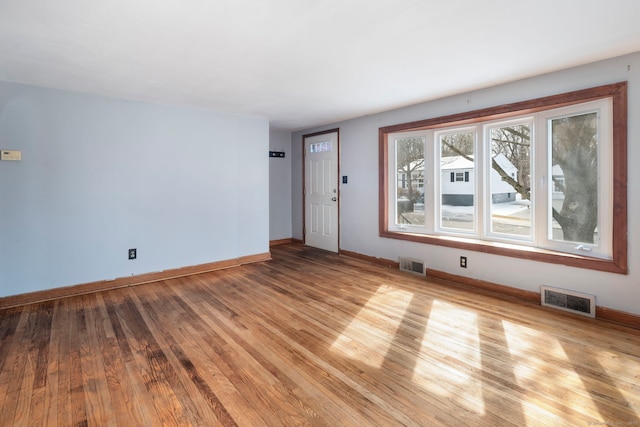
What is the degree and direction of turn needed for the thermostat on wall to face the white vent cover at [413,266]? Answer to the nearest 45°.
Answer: approximately 45° to its left

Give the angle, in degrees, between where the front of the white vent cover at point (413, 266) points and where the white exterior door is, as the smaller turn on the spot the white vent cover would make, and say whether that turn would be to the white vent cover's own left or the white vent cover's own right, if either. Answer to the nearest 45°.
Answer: approximately 90° to the white vent cover's own right

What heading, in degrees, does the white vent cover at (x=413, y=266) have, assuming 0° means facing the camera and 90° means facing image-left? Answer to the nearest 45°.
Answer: approximately 45°

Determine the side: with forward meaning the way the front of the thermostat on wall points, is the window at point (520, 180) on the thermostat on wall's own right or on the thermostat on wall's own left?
on the thermostat on wall's own left

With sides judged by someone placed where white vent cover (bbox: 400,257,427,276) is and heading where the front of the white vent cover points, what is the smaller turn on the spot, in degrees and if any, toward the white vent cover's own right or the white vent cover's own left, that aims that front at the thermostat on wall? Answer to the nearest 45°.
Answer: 0° — it already faces it

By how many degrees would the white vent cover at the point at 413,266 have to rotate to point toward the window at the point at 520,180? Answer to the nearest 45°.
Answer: approximately 90° to its left
